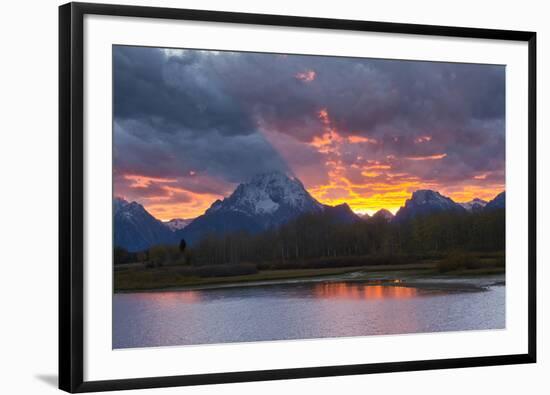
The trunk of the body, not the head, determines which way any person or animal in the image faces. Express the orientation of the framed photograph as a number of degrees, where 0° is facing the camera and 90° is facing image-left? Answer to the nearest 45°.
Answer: approximately 315°
